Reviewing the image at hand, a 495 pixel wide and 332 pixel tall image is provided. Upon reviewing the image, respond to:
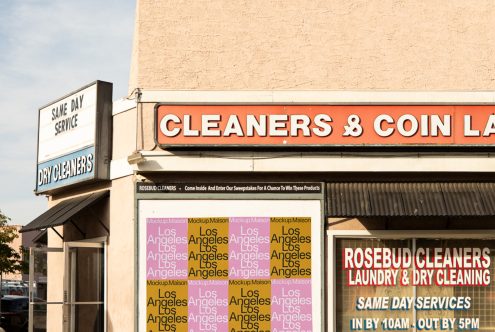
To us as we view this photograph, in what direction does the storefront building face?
facing the viewer
